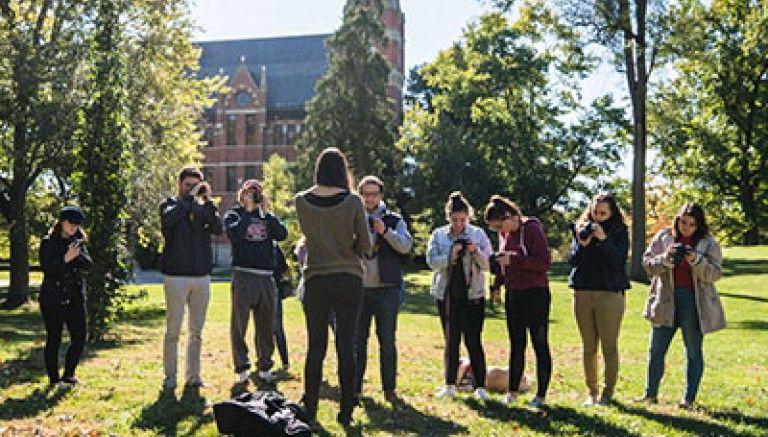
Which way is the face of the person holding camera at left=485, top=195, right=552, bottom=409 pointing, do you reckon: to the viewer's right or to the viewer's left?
to the viewer's left

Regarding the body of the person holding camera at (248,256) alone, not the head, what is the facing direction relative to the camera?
toward the camera

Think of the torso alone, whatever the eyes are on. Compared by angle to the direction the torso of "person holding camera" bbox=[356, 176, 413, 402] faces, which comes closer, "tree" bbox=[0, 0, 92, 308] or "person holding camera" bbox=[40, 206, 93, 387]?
the person holding camera

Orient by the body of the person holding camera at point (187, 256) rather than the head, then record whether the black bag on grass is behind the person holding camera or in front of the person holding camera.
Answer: in front

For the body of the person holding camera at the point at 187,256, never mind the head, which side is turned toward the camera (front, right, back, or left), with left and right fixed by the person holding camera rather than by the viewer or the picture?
front

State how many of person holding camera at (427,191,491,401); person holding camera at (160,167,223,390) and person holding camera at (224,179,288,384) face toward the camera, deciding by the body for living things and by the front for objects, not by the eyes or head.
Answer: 3

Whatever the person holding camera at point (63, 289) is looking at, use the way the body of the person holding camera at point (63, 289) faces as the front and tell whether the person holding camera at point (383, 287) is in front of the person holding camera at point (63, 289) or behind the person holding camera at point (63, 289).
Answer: in front

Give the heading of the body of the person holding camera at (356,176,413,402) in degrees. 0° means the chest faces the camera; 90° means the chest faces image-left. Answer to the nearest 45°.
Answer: approximately 45°

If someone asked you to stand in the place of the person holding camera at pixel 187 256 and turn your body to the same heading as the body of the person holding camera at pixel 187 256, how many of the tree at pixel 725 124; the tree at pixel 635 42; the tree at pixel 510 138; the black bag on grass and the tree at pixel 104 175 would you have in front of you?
1

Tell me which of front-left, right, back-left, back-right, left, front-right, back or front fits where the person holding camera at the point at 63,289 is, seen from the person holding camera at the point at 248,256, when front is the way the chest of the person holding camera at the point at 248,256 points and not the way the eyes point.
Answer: right

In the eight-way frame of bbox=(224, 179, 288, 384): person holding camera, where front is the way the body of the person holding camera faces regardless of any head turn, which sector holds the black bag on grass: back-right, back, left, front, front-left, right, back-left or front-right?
front

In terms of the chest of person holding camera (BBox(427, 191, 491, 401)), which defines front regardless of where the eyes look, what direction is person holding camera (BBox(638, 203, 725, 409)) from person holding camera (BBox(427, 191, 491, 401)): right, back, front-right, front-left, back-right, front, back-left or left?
left

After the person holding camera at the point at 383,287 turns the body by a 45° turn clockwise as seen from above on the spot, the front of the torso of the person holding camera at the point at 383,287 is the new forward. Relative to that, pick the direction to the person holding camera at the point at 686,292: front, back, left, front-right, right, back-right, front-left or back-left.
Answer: back
